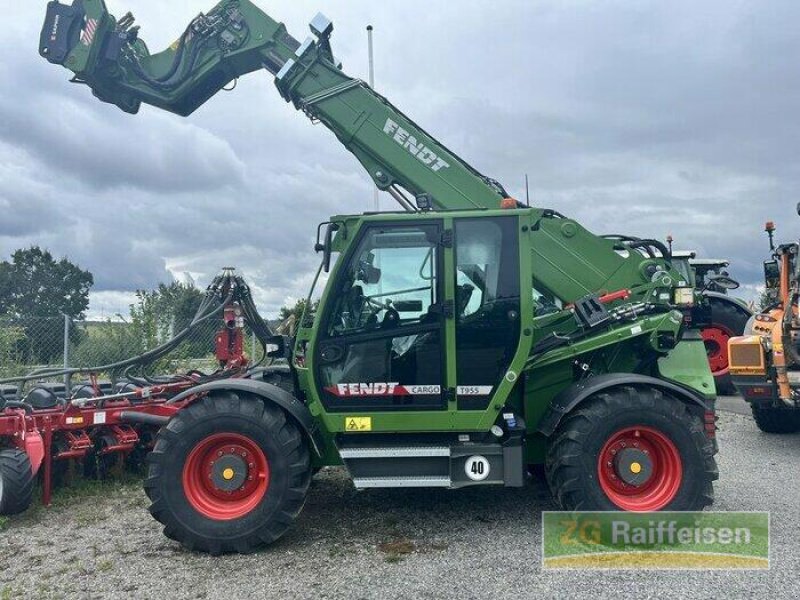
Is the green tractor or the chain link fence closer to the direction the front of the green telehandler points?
the chain link fence

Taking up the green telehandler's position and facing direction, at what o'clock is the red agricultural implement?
The red agricultural implement is roughly at 1 o'clock from the green telehandler.

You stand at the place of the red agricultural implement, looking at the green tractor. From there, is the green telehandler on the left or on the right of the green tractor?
right

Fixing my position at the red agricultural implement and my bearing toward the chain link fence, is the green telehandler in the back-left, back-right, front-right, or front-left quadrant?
back-right

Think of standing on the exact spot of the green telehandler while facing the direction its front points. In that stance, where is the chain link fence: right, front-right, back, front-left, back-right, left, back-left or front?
front-right

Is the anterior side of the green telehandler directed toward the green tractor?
no

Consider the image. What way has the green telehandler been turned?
to the viewer's left

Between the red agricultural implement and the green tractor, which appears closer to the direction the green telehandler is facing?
the red agricultural implement

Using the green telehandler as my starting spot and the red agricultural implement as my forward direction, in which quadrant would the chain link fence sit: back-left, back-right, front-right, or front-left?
front-right
